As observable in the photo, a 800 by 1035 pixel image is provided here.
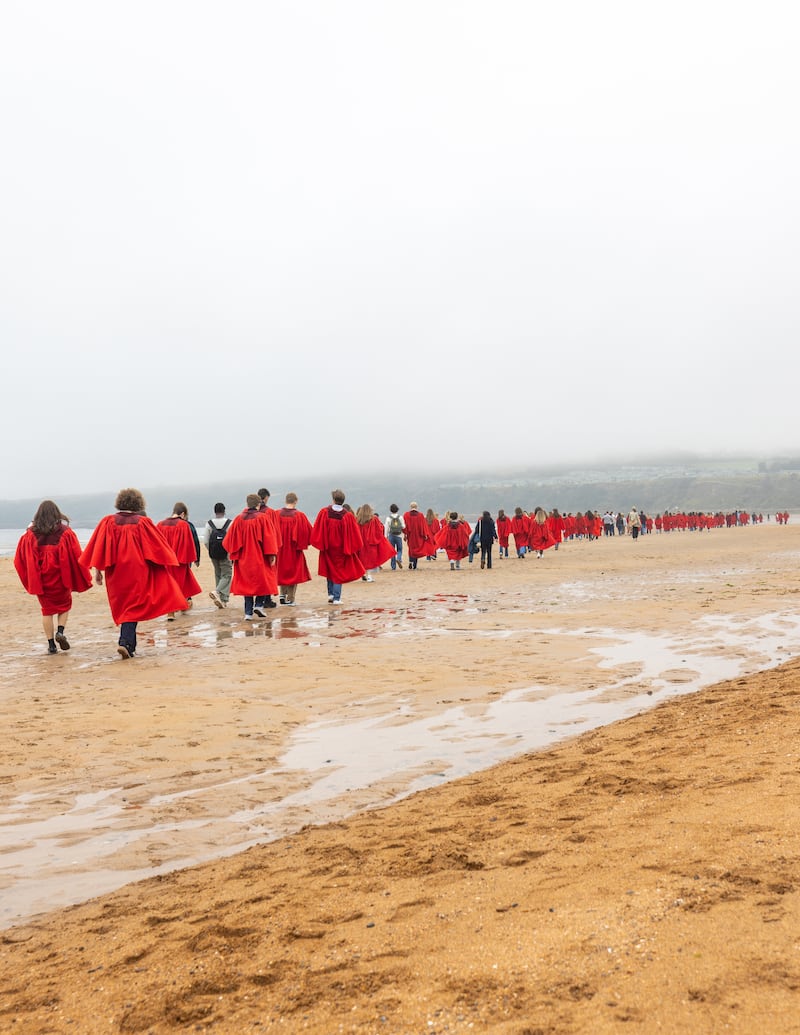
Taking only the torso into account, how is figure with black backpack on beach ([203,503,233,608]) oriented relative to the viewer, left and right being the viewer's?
facing away from the viewer

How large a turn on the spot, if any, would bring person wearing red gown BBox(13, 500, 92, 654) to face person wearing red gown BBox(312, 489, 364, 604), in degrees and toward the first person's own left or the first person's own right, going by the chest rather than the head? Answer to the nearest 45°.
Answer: approximately 45° to the first person's own right

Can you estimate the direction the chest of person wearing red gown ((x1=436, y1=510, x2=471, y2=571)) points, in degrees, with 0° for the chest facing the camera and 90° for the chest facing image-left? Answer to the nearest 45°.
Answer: approximately 180°

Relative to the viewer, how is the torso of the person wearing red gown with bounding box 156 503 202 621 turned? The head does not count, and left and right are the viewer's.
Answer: facing away from the viewer and to the right of the viewer

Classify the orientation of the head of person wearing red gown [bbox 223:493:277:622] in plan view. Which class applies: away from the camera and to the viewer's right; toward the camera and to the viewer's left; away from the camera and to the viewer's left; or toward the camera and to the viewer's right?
away from the camera and to the viewer's right

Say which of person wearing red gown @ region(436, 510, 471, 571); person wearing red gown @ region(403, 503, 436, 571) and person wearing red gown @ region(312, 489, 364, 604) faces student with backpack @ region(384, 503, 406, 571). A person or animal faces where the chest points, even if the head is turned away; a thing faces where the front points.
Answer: person wearing red gown @ region(312, 489, 364, 604)

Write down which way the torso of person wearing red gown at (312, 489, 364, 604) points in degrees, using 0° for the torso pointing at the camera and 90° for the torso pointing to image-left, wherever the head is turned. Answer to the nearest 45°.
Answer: approximately 180°

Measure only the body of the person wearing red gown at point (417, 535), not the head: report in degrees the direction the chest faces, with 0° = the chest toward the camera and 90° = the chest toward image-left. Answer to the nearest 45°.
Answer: approximately 180°

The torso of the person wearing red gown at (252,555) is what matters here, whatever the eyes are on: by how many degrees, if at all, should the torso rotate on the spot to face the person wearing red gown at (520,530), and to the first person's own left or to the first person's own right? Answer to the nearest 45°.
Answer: approximately 45° to the first person's own right

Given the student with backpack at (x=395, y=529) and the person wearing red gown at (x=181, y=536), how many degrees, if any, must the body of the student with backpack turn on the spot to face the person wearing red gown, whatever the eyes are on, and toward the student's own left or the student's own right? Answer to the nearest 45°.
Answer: approximately 180°

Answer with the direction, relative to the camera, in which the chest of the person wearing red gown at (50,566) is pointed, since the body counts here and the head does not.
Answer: away from the camera

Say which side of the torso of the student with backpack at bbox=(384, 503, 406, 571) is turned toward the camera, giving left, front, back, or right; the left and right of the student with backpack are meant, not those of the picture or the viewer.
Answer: back

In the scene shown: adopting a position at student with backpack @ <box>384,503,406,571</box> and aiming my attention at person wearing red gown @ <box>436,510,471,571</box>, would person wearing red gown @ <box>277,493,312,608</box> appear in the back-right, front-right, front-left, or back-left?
back-right

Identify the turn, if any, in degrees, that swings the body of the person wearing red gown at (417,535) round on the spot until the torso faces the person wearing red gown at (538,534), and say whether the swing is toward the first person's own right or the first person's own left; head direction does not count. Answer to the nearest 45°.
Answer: approximately 45° to the first person's own right
